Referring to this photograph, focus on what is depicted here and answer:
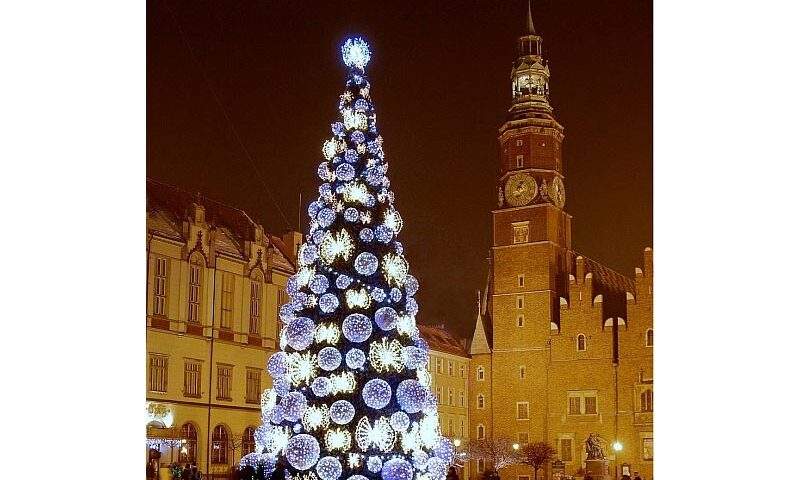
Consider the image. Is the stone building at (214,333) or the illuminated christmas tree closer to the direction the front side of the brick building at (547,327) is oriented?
the illuminated christmas tree

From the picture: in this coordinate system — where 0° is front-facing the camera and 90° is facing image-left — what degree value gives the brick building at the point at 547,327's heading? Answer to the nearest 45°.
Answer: approximately 0°

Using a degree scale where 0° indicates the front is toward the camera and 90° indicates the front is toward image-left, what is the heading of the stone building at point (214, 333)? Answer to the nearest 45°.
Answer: approximately 315°

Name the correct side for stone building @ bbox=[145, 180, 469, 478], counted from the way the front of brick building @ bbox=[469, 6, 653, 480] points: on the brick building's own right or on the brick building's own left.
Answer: on the brick building's own right
